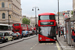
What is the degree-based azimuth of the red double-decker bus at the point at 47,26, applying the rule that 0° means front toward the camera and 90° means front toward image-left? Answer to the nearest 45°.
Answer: approximately 0°
